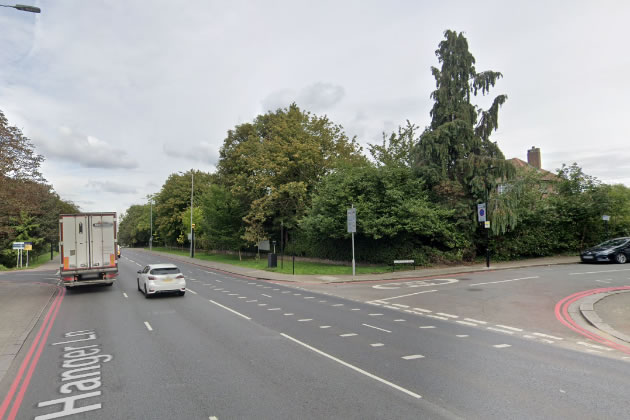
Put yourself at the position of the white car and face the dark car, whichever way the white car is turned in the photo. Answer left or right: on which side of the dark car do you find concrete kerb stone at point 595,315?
right

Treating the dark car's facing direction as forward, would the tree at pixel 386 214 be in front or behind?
in front

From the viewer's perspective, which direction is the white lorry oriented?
away from the camera

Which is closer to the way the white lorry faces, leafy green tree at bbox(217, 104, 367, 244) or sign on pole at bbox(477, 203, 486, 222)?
the leafy green tree

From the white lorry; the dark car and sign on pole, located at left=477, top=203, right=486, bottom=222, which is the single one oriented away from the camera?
the white lorry

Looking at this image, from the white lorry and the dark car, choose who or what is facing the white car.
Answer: the dark car

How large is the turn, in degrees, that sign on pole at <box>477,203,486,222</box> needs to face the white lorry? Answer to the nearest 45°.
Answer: approximately 45° to its right

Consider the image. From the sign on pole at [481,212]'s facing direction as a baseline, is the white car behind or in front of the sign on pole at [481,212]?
in front

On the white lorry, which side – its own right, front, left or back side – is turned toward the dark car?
right

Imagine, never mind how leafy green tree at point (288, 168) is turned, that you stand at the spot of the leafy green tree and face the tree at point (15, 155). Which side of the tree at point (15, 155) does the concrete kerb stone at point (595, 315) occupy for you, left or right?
left

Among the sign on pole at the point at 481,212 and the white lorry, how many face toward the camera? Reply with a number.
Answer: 1

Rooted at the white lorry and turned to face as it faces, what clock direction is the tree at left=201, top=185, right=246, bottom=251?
The tree is roughly at 1 o'clock from the white lorry.

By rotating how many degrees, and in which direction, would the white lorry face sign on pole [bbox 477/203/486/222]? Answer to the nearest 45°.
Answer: approximately 90° to its right
